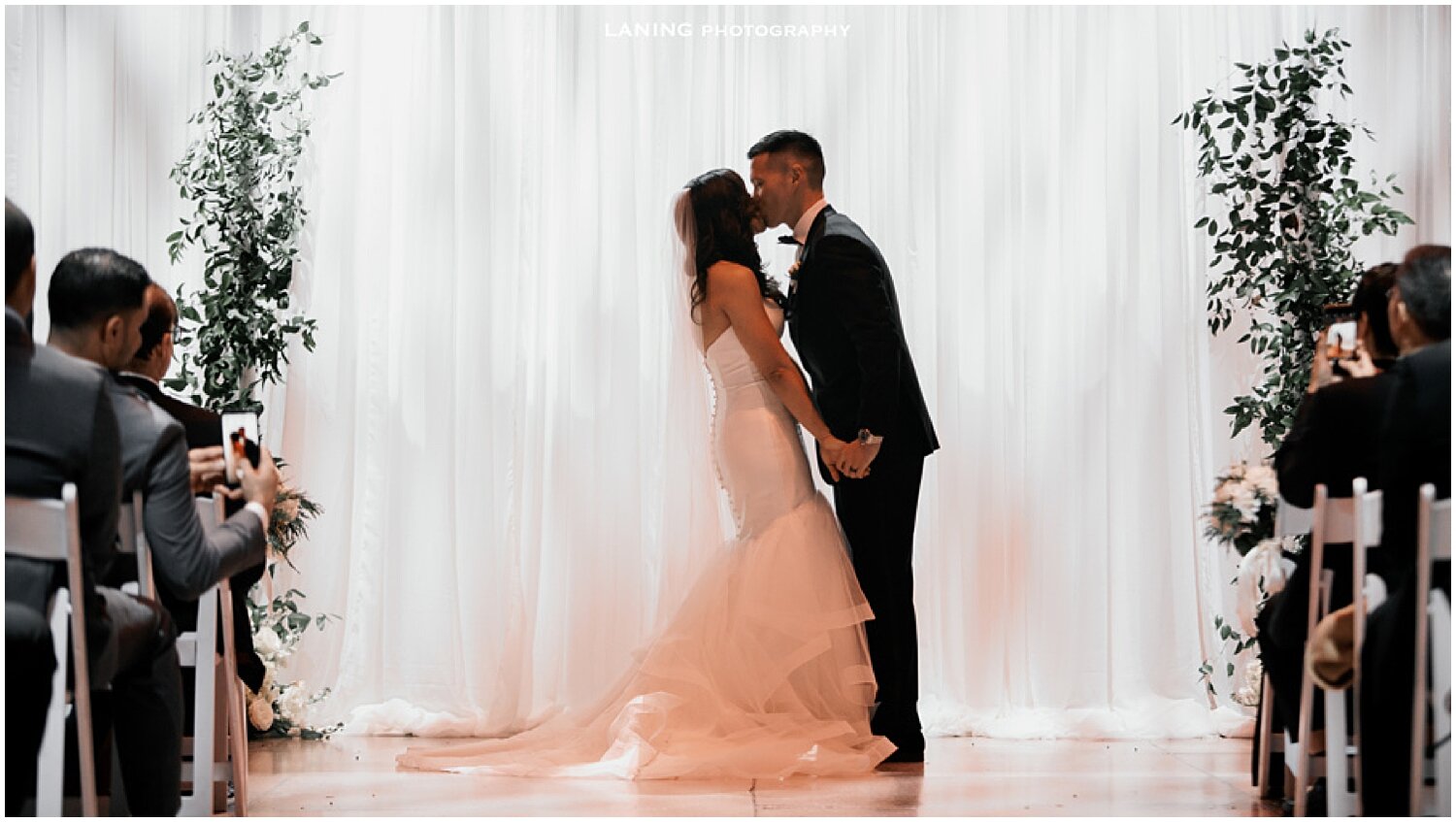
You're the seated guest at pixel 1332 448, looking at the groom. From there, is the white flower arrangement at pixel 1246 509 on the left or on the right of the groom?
right

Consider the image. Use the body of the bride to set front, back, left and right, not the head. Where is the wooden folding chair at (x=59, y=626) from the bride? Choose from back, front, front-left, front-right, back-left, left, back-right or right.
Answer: back-right

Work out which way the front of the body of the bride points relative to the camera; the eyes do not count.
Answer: to the viewer's right

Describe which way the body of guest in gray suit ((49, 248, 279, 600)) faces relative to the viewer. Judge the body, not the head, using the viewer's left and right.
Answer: facing away from the viewer and to the right of the viewer

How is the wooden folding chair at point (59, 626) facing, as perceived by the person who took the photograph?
facing away from the viewer and to the right of the viewer

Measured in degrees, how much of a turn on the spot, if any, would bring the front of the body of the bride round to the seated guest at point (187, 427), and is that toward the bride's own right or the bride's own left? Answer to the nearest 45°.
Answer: approximately 135° to the bride's own right

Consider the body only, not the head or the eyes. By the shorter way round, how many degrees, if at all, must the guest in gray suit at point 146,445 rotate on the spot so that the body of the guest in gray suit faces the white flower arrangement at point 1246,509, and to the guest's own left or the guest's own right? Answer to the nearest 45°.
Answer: approximately 45° to the guest's own right

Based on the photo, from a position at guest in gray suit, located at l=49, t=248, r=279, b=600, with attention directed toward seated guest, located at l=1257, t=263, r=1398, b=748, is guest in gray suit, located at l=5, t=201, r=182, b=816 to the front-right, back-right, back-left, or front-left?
back-right

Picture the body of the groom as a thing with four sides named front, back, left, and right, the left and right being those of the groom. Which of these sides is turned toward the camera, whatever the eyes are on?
left

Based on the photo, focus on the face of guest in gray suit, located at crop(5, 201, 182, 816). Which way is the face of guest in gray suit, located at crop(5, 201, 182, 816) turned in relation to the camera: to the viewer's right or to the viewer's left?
to the viewer's right

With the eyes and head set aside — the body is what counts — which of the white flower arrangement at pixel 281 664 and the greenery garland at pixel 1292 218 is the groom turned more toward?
the white flower arrangement

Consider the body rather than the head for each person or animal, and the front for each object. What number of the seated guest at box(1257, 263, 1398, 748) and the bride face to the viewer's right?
1

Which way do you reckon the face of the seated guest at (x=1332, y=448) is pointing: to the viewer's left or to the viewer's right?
to the viewer's left
